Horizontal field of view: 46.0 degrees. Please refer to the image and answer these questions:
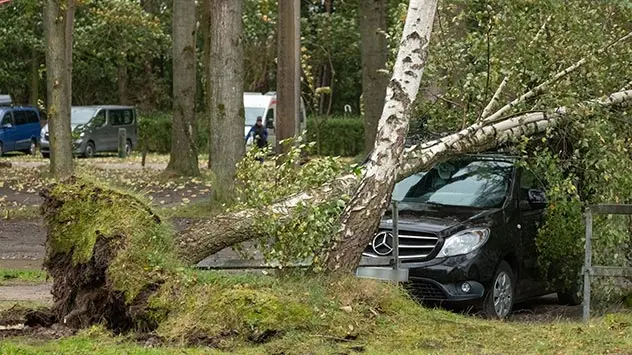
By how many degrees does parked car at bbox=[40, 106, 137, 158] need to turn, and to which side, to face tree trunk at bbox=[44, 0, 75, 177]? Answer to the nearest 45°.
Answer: approximately 45° to its left

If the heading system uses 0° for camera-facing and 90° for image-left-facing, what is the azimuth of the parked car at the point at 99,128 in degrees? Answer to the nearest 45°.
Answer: approximately 45°

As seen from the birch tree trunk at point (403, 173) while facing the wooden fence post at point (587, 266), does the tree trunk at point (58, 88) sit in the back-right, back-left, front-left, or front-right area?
back-left

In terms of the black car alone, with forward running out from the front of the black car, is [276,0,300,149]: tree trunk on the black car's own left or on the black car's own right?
on the black car's own right

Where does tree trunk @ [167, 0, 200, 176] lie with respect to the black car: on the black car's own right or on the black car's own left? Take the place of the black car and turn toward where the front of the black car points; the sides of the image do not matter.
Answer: on the black car's own right

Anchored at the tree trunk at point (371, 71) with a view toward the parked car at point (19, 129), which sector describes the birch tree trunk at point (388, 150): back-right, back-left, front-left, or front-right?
back-left

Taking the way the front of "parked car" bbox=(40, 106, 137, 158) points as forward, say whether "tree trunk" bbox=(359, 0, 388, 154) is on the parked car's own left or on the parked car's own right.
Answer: on the parked car's own left

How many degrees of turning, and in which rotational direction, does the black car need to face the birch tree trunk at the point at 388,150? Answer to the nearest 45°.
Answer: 0° — it already faces it
